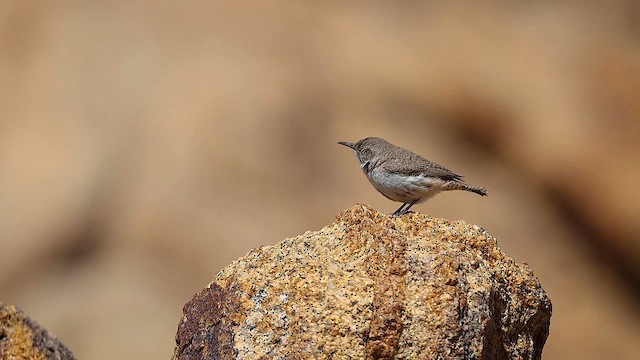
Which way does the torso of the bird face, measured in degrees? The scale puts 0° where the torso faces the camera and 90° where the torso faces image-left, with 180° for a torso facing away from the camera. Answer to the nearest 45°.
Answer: approximately 90°
